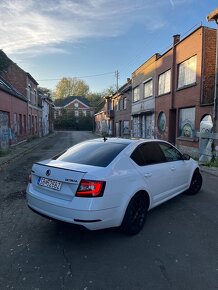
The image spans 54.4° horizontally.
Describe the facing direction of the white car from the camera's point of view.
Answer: facing away from the viewer and to the right of the viewer

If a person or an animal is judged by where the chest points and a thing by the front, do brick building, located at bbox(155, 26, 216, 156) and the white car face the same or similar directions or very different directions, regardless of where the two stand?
very different directions

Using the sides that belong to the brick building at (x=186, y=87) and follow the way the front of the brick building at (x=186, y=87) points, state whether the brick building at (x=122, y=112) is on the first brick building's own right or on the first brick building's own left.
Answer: on the first brick building's own right

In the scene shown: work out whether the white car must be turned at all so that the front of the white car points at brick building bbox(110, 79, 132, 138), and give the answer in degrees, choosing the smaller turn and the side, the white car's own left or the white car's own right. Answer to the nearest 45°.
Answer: approximately 45° to the white car's own left

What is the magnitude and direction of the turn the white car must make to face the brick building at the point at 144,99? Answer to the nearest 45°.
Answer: approximately 45° to its left

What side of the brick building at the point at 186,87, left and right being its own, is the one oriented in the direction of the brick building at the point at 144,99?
right

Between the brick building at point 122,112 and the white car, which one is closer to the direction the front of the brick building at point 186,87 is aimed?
the white car

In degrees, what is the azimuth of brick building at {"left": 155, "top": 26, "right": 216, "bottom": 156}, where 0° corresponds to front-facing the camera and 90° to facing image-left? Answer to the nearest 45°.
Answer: approximately 45°
